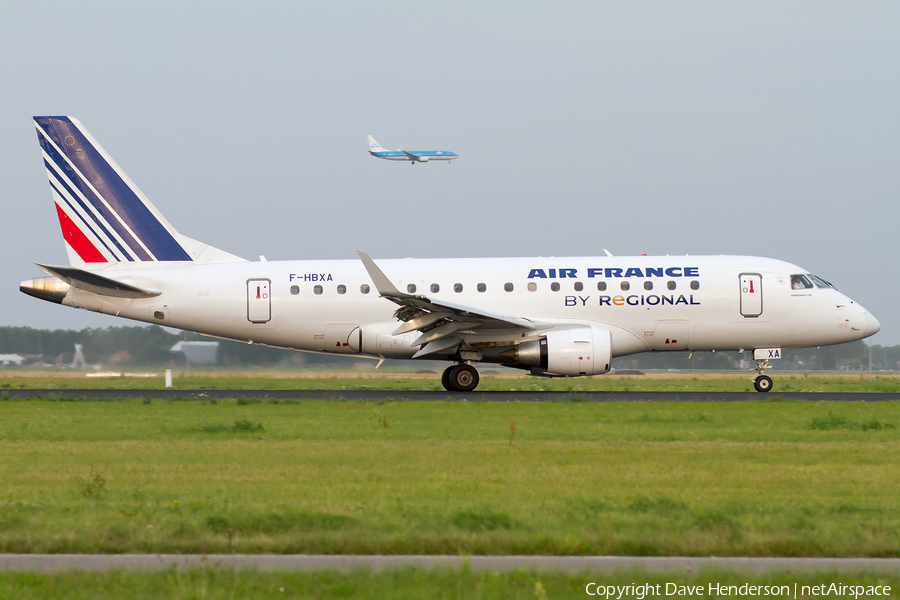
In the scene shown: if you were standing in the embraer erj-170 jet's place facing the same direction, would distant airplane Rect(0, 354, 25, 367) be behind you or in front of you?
behind

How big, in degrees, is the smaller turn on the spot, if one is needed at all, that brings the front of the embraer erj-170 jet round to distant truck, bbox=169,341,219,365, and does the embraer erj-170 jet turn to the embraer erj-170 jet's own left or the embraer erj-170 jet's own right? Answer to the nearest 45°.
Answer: approximately 135° to the embraer erj-170 jet's own left

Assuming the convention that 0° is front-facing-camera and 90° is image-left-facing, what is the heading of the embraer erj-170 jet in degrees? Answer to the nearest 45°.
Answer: approximately 270°
